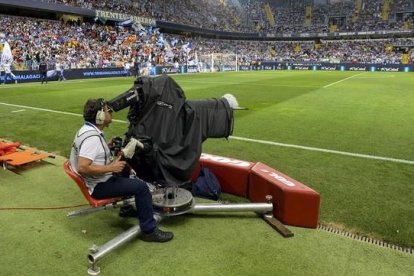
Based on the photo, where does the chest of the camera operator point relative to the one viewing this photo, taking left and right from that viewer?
facing to the right of the viewer

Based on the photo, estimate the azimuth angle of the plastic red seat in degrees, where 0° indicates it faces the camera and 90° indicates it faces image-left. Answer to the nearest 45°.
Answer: approximately 270°
